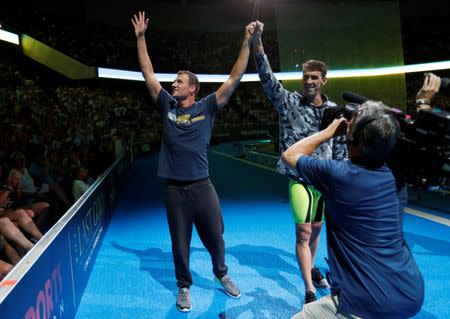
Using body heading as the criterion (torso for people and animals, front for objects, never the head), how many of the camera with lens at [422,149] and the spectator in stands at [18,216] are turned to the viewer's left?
1

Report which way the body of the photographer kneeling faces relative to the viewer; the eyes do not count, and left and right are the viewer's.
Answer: facing away from the viewer and to the left of the viewer

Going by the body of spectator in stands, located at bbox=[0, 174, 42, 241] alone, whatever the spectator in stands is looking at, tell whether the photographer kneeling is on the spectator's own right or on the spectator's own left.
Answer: on the spectator's own right

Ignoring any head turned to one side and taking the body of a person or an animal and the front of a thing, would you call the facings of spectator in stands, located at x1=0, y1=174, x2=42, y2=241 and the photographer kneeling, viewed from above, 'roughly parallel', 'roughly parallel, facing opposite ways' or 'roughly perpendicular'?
roughly perpendicular

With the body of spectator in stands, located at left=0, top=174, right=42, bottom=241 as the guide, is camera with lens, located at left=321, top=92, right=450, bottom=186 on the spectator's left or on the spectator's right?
on the spectator's right

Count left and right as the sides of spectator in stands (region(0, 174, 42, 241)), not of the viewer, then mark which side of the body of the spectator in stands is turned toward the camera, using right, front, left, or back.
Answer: right

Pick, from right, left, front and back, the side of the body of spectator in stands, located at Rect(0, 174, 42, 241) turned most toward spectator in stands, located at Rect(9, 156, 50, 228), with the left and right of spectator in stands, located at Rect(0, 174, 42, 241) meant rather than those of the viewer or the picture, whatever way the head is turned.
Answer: left

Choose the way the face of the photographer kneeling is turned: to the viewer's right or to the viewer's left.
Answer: to the viewer's left

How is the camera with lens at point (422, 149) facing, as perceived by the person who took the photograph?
facing to the left of the viewer
